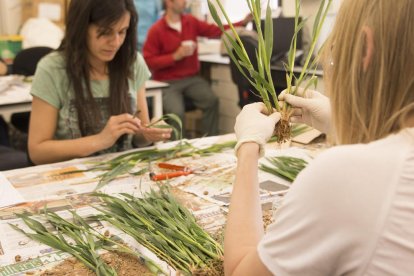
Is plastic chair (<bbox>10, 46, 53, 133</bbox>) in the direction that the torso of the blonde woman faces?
yes

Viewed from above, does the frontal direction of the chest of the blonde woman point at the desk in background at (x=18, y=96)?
yes

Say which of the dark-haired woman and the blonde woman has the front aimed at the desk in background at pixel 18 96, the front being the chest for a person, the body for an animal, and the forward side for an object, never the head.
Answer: the blonde woman

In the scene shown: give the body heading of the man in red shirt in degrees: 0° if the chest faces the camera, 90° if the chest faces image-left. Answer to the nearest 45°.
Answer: approximately 315°

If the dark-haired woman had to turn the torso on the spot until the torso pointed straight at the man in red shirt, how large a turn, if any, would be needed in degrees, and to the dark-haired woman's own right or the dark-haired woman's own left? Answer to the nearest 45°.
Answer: approximately 135° to the dark-haired woman's own left

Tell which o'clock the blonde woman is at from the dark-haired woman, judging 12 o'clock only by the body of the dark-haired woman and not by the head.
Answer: The blonde woman is roughly at 1 o'clock from the dark-haired woman.

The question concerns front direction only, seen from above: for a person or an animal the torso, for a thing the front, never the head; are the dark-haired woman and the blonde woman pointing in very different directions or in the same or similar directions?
very different directions

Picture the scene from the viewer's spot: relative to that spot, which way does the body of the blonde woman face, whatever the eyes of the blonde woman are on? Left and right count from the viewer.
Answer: facing away from the viewer and to the left of the viewer

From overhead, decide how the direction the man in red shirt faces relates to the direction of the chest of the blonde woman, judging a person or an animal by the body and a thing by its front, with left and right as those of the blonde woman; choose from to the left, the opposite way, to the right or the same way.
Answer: the opposite way

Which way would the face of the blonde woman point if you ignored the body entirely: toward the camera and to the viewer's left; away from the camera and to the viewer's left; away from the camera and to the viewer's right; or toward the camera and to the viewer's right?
away from the camera and to the viewer's left
